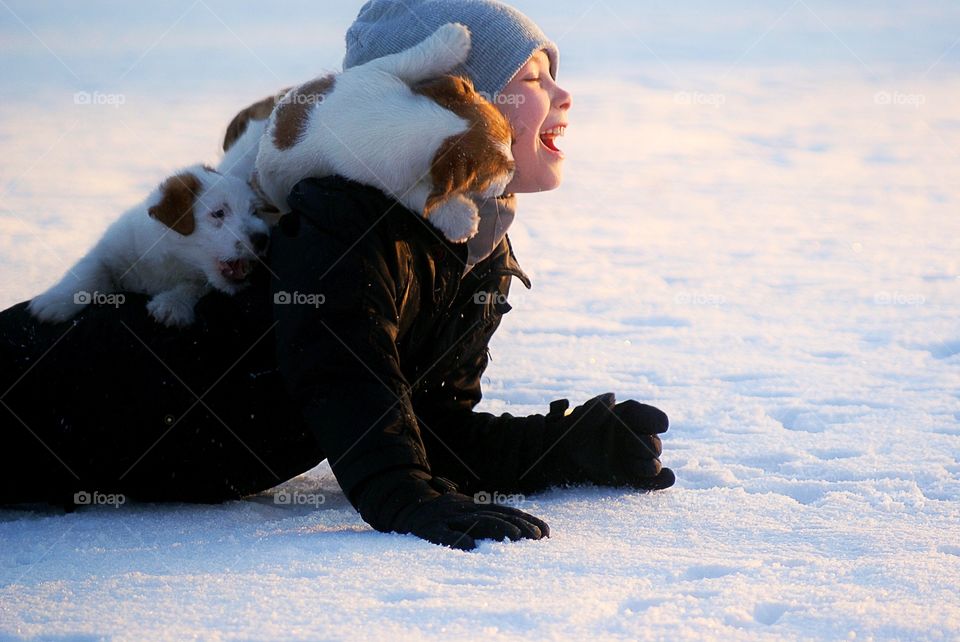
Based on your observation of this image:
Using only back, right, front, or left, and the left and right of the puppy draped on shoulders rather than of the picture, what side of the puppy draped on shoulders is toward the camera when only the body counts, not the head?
right
